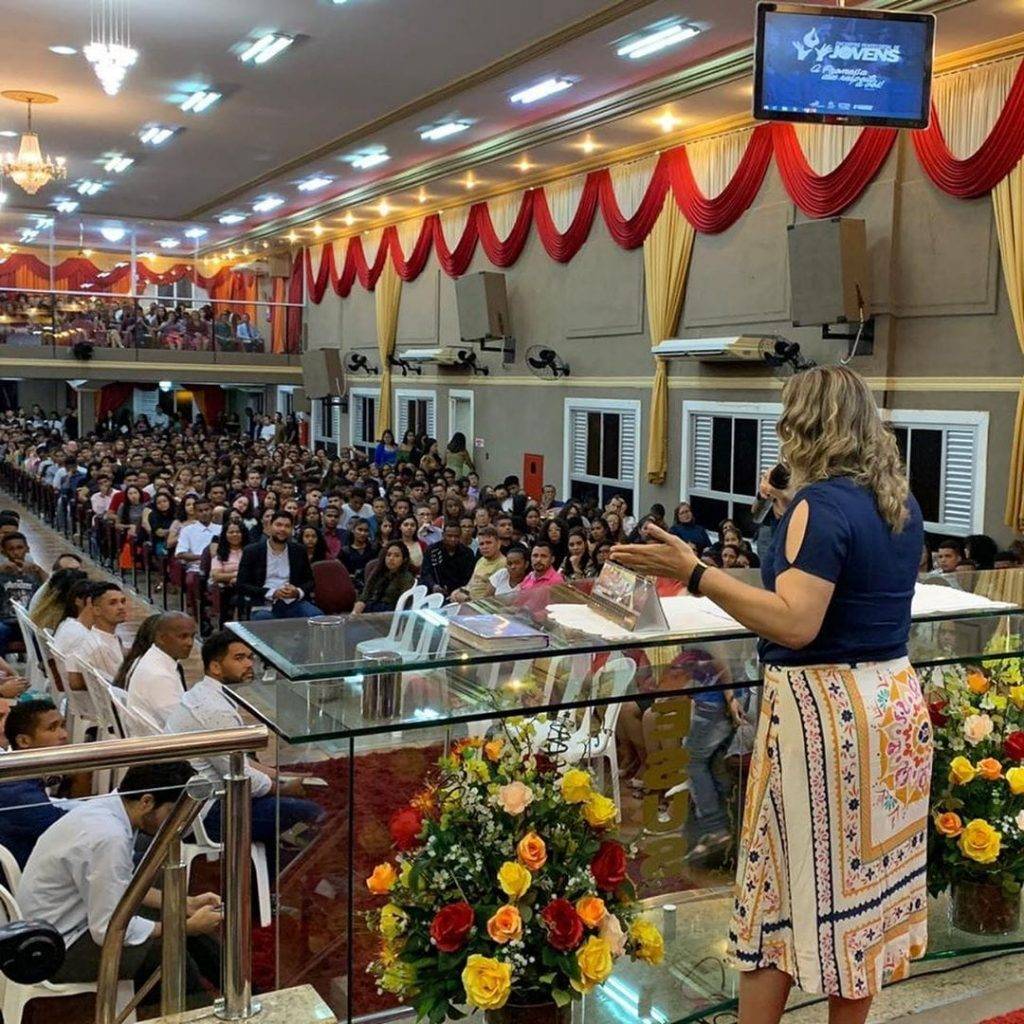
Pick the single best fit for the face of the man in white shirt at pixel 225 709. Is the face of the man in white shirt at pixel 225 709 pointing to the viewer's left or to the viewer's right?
to the viewer's right

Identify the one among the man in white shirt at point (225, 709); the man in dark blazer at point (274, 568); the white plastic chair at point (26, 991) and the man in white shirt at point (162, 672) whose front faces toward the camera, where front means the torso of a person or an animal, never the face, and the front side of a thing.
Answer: the man in dark blazer

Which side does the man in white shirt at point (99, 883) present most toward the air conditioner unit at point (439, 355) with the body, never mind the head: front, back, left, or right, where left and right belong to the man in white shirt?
left

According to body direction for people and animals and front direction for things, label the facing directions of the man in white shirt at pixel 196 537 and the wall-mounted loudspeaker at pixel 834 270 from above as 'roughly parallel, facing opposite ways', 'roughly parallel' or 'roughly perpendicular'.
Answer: roughly perpendicular

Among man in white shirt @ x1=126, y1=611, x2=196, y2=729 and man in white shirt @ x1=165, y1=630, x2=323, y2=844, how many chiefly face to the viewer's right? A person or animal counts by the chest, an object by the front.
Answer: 2

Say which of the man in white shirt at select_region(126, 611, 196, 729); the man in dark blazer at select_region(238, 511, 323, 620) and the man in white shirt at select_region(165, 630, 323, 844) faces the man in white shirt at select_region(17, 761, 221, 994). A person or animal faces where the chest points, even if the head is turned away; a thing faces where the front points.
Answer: the man in dark blazer

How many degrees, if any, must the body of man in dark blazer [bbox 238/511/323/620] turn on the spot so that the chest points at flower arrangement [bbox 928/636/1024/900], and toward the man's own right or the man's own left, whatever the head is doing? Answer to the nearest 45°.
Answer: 0° — they already face it

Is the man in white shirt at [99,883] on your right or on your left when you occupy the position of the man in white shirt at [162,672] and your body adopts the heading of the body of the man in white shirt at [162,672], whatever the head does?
on your right

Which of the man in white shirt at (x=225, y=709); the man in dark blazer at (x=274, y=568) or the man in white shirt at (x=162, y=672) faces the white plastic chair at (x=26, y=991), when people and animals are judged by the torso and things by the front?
the man in dark blazer

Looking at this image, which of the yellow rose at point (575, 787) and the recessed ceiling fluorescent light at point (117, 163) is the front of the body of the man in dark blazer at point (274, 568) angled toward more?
the yellow rose

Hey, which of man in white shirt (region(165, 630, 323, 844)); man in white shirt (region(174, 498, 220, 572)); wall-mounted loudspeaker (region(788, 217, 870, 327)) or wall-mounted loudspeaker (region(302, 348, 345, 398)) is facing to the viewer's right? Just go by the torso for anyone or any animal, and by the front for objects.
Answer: man in white shirt (region(165, 630, 323, 844))

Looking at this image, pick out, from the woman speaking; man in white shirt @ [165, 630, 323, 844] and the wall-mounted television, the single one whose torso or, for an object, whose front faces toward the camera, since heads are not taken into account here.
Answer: the wall-mounted television

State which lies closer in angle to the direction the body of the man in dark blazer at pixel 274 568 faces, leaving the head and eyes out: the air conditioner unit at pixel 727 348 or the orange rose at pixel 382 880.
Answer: the orange rose
